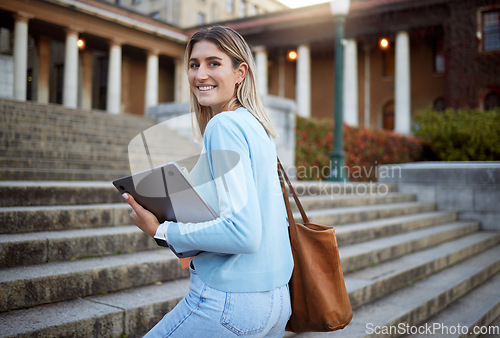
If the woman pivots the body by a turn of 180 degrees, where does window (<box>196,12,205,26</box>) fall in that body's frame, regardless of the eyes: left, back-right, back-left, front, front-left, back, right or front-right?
back-left

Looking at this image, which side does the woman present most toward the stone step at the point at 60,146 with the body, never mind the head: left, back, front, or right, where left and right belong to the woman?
front

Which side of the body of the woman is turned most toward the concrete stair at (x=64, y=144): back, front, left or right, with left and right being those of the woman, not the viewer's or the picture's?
front

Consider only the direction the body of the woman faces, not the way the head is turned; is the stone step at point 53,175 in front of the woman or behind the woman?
in front

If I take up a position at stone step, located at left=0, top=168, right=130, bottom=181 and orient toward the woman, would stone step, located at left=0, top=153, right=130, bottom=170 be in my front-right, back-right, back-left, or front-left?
back-left

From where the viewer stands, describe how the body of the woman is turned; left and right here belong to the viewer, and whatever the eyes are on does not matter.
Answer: facing away from the viewer and to the left of the viewer

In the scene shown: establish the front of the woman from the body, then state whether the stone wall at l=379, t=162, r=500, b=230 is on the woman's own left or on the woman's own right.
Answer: on the woman's own right

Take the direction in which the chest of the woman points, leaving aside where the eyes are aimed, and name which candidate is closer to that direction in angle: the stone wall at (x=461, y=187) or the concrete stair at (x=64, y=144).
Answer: the concrete stair

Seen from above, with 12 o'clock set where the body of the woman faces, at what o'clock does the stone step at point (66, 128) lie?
The stone step is roughly at 1 o'clock from the woman.

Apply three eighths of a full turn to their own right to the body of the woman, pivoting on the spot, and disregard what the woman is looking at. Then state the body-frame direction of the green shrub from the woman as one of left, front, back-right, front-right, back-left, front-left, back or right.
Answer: front-left
